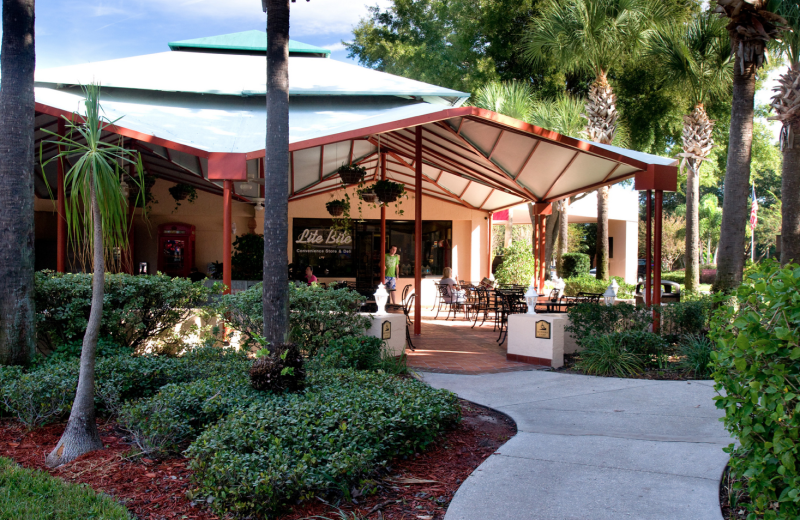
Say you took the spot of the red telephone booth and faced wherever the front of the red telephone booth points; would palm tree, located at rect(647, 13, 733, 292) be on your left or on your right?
on your left

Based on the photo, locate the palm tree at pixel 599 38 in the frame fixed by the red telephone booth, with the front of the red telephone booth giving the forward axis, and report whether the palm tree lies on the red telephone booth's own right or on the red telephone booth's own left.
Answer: on the red telephone booth's own left

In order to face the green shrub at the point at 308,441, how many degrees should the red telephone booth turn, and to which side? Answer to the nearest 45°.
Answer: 0° — it already faces it

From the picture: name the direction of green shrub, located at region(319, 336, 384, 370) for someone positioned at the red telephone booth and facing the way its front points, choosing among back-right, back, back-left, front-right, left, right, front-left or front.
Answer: front

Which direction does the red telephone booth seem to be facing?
toward the camera

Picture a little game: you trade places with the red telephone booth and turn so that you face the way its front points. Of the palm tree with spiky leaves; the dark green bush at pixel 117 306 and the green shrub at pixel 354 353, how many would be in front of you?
3

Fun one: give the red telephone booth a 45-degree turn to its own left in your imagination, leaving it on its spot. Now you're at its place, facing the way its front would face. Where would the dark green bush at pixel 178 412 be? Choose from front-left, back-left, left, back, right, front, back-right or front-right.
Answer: front-right

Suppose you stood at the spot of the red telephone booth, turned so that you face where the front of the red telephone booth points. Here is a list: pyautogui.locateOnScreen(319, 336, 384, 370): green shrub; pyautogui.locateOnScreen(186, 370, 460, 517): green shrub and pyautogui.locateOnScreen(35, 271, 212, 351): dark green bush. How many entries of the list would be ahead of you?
3

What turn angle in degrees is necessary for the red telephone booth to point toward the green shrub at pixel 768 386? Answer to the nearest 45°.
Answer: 0° — it already faces it

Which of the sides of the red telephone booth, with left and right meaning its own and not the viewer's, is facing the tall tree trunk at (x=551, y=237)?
left

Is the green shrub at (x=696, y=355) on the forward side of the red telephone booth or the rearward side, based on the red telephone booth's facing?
on the forward side

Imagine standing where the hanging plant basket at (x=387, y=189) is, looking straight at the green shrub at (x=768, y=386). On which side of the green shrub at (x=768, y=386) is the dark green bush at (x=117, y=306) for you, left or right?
right

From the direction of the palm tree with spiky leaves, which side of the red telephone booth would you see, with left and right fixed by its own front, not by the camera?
front

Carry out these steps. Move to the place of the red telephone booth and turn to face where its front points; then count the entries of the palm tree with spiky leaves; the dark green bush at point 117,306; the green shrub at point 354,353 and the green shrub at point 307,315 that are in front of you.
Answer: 4

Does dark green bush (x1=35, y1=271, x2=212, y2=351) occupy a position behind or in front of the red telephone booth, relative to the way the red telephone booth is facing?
in front
